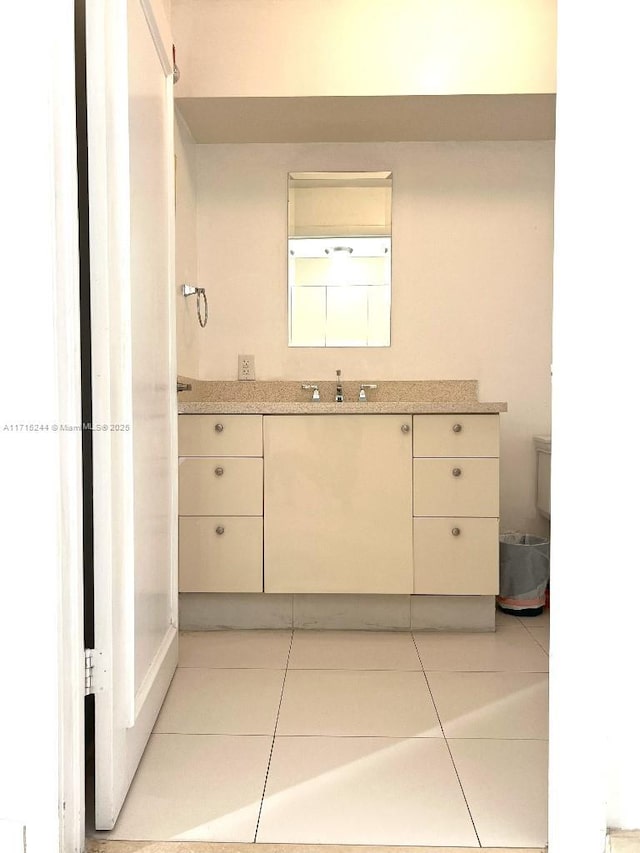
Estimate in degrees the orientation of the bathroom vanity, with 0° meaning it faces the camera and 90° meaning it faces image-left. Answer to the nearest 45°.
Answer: approximately 0°

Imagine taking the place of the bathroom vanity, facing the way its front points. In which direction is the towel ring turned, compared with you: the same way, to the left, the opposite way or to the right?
to the left

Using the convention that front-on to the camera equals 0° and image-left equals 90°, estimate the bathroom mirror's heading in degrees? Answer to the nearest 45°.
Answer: approximately 0°

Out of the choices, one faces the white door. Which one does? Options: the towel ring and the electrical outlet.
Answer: the electrical outlet

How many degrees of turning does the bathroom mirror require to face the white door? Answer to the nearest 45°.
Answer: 0° — it already faces it

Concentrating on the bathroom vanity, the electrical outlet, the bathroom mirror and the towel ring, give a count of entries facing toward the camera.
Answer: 3

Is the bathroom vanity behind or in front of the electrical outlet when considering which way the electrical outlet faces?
in front

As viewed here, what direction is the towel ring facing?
to the viewer's right
